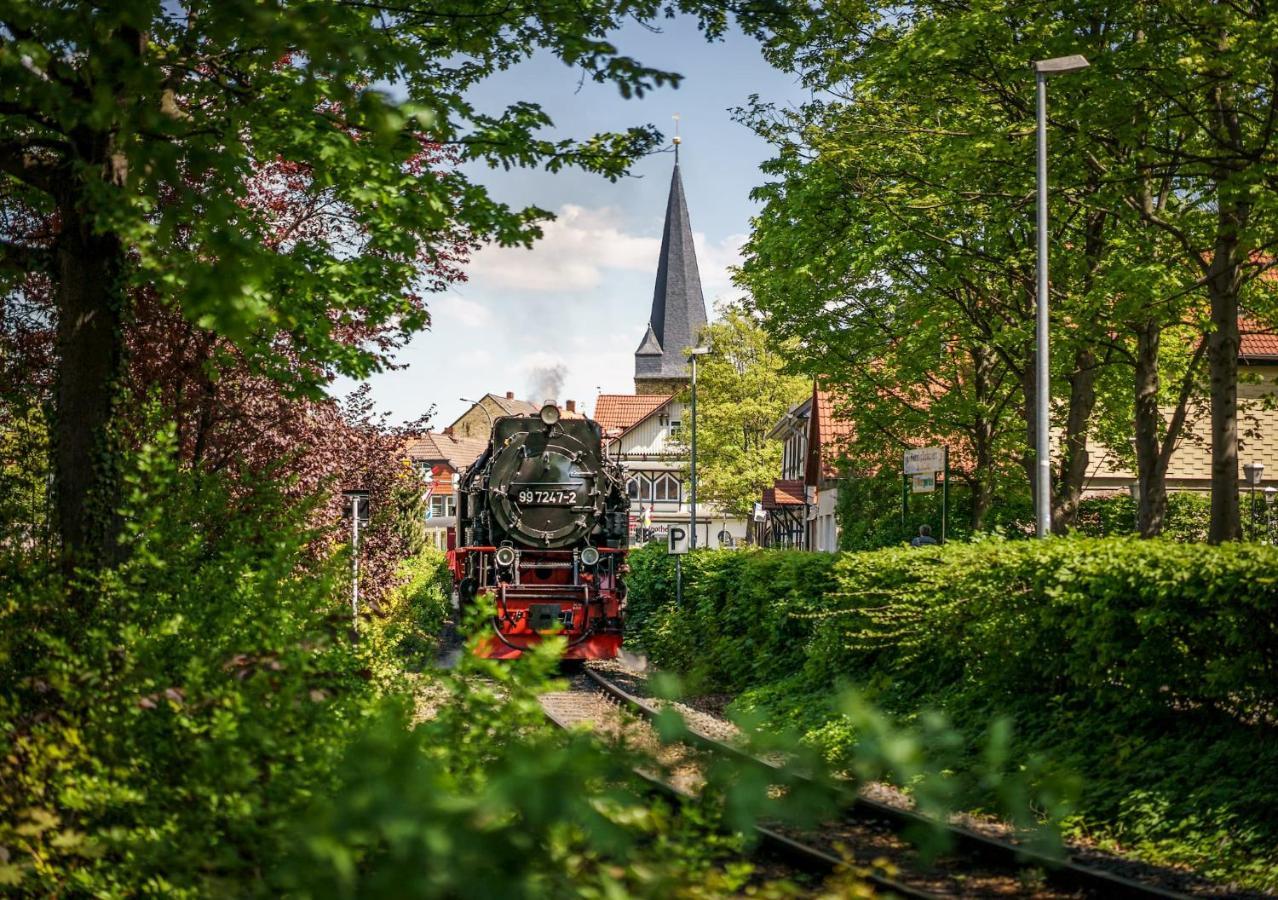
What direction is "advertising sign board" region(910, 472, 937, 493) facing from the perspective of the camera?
toward the camera

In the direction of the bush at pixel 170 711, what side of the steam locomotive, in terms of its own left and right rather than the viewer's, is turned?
front

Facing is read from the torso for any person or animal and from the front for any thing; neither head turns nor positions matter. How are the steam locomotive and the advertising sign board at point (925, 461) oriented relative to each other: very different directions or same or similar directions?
same or similar directions

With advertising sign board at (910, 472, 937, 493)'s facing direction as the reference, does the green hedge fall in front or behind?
in front

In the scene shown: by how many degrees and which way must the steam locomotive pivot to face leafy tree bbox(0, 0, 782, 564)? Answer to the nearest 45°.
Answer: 0° — it already faces it

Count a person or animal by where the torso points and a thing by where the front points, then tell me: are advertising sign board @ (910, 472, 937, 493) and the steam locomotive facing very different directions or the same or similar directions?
same or similar directions

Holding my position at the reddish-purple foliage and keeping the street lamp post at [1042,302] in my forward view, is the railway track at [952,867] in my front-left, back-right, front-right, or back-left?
front-right

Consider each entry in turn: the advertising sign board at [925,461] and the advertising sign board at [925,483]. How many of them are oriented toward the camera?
2

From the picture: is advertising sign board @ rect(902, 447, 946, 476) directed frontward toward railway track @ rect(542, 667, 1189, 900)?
yes

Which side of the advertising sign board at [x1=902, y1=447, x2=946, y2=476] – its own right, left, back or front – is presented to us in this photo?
front

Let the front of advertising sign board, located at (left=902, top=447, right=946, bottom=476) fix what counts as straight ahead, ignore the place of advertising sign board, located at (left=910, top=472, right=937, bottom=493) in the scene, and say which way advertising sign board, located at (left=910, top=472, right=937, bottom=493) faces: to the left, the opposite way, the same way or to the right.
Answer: the same way

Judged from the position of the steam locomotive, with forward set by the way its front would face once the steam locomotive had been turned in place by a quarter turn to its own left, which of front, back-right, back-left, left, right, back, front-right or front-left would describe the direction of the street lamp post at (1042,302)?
front-right

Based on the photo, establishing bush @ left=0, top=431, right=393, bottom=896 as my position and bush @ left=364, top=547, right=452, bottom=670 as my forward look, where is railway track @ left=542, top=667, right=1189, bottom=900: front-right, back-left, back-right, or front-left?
front-right

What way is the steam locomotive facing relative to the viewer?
toward the camera

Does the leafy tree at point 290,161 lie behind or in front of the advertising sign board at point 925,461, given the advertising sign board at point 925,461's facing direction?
in front

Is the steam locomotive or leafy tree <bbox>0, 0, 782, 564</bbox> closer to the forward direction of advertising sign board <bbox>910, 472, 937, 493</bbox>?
the leafy tree
